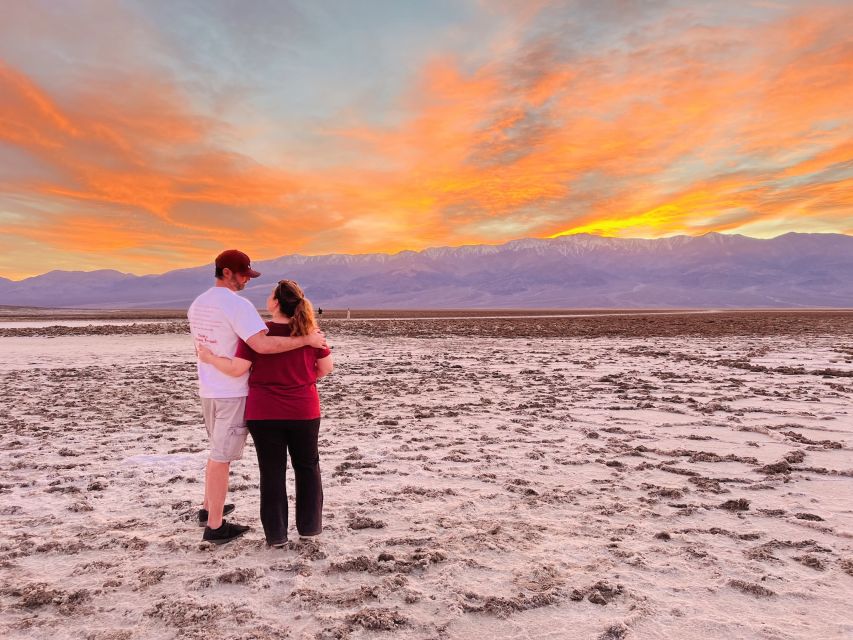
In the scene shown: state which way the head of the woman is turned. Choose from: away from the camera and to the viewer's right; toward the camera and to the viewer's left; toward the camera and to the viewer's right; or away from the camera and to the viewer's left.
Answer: away from the camera and to the viewer's left

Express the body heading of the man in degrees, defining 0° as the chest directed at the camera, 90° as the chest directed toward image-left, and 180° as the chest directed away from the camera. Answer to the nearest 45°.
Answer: approximately 225°
